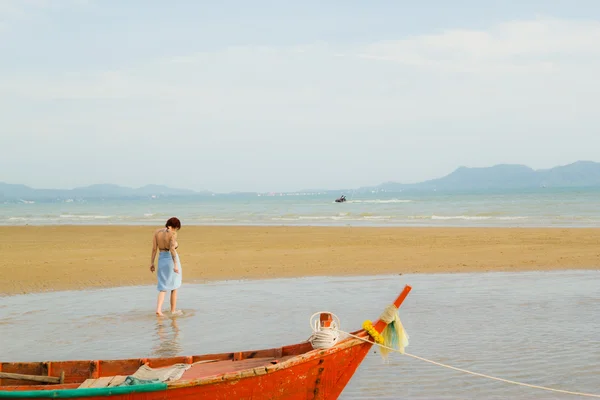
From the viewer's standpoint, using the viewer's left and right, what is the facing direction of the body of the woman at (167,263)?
facing away from the viewer and to the right of the viewer

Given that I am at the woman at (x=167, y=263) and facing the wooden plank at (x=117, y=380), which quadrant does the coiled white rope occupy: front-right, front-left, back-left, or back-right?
front-left

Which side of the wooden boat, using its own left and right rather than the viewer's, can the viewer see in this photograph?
right

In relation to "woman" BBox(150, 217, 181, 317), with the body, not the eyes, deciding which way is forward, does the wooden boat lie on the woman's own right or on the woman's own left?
on the woman's own right

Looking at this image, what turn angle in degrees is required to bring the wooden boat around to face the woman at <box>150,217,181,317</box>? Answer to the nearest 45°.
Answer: approximately 90° to its left

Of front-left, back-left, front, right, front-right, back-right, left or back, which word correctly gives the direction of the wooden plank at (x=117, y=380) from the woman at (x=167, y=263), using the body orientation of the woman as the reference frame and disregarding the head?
back-right

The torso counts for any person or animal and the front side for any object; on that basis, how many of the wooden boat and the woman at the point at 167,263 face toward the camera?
0

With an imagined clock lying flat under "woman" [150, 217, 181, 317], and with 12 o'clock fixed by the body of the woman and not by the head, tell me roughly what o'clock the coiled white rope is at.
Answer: The coiled white rope is roughly at 4 o'clock from the woman.
